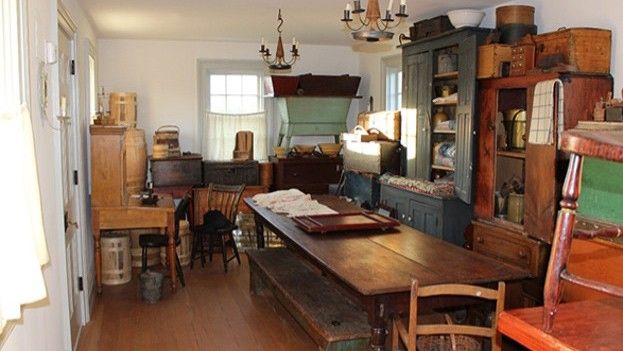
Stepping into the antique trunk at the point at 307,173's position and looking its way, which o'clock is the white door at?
The white door is roughly at 1 o'clock from the antique trunk.

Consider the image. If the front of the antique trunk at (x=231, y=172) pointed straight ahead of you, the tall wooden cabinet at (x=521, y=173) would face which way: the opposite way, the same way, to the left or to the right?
to the right

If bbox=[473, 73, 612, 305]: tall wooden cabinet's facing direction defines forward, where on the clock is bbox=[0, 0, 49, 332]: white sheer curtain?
The white sheer curtain is roughly at 11 o'clock from the tall wooden cabinet.

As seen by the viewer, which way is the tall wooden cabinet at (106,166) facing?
to the viewer's right

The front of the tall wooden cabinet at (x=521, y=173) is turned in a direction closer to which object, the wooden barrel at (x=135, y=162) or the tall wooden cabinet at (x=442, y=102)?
the wooden barrel

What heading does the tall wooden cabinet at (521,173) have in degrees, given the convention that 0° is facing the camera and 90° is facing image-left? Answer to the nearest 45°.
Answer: approximately 45°

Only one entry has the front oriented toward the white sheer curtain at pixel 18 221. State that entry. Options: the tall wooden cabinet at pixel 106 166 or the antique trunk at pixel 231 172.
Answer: the antique trunk

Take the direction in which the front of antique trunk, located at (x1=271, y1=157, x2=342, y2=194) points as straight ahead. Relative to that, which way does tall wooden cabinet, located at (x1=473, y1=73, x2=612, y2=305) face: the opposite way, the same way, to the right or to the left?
to the right

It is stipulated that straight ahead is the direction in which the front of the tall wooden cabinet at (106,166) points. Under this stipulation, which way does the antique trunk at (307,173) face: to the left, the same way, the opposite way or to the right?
to the right
